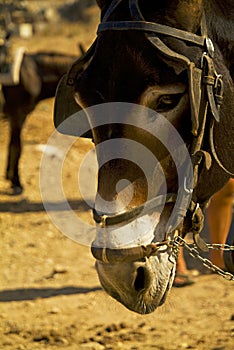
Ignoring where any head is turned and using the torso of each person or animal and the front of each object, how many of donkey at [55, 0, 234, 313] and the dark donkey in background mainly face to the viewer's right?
1

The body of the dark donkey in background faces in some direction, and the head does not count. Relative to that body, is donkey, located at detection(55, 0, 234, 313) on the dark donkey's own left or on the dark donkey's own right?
on the dark donkey's own right

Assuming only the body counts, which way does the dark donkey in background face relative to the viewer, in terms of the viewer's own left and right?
facing to the right of the viewer

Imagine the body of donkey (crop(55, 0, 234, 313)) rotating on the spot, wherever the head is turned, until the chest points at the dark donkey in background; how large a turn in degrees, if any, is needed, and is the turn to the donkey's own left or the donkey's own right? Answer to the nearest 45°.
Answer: approximately 135° to the donkey's own right

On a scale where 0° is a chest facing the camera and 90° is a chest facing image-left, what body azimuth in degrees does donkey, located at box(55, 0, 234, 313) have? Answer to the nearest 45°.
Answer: approximately 45°
